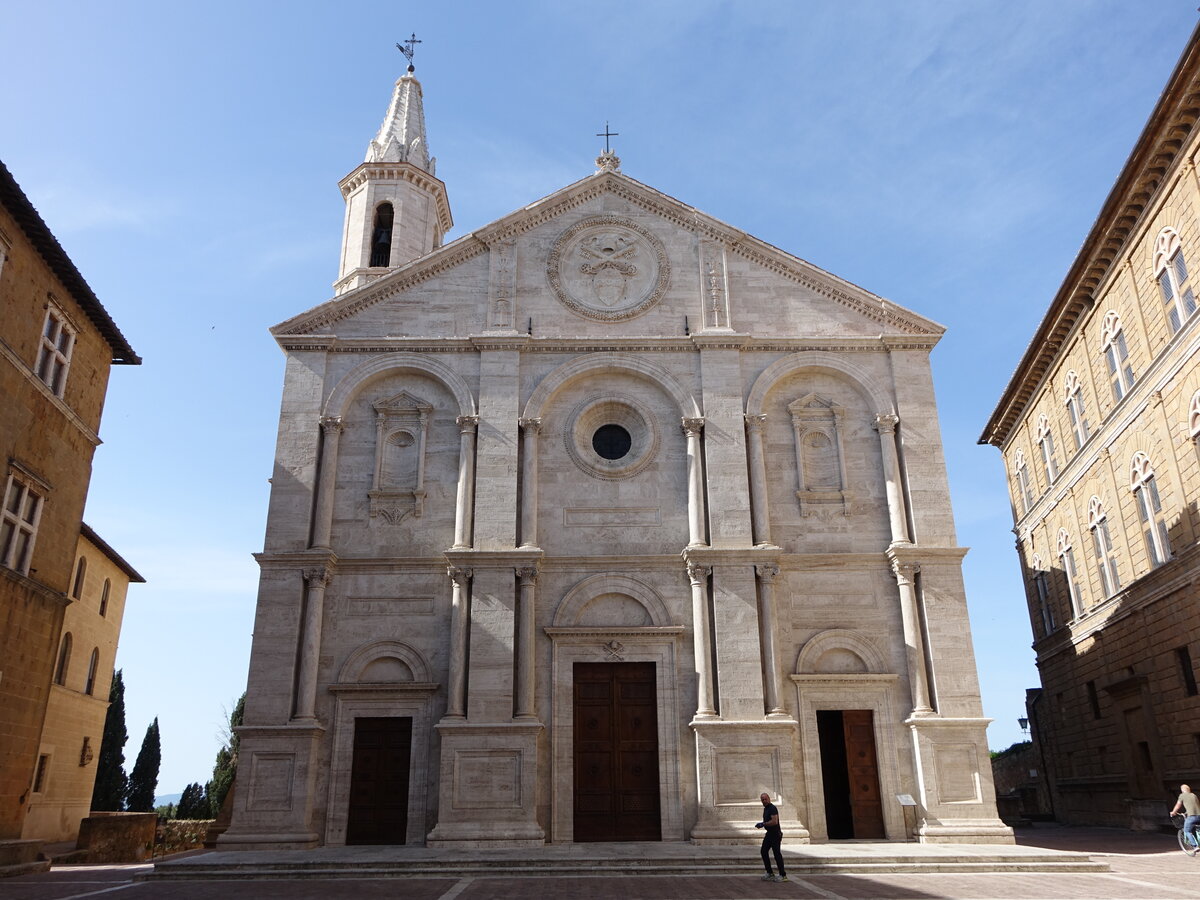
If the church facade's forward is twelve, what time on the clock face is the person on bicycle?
The person on bicycle is roughly at 9 o'clock from the church facade.

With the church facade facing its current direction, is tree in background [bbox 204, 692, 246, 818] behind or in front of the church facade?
behind

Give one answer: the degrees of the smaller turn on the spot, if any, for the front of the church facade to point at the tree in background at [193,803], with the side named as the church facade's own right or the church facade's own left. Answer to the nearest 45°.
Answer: approximately 135° to the church facade's own right

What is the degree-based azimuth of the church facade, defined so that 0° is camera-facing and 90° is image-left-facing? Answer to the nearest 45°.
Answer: approximately 0°

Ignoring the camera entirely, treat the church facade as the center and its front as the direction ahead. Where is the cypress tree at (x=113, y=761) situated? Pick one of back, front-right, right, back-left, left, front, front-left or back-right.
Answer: back-right

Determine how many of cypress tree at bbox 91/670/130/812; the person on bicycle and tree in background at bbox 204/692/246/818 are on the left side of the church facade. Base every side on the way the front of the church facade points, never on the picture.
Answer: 1

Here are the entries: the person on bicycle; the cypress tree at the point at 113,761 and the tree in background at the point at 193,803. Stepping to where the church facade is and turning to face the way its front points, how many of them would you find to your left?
1

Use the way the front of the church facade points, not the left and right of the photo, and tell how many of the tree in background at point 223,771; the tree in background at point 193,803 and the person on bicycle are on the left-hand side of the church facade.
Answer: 1

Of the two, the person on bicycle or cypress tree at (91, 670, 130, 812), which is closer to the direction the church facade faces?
the person on bicycle

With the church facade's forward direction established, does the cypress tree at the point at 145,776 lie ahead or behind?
behind
